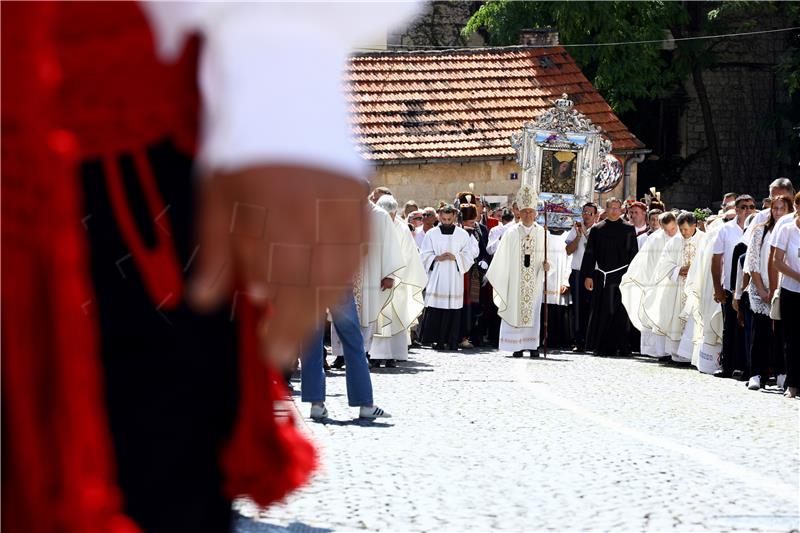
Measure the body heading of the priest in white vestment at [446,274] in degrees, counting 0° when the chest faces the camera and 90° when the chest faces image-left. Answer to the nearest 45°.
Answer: approximately 0°

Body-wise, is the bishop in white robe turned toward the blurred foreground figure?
yes

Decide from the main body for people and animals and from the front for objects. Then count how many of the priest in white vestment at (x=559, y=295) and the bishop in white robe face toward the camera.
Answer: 2

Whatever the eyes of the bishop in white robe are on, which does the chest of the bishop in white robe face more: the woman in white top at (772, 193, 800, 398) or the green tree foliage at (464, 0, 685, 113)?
the woman in white top

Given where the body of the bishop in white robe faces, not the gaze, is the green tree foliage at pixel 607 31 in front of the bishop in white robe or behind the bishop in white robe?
behind

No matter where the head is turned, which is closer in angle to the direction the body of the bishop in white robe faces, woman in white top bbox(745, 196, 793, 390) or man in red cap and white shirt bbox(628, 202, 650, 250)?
the woman in white top

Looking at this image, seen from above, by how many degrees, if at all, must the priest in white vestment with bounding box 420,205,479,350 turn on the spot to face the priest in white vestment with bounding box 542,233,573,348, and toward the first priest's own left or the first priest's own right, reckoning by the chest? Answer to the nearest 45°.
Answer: approximately 90° to the first priest's own left

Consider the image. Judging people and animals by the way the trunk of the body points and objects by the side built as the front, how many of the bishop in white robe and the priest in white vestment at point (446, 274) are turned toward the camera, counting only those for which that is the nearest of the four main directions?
2
